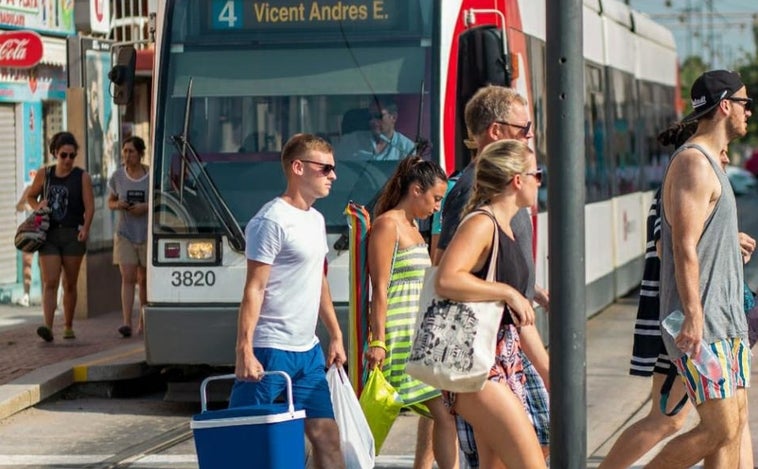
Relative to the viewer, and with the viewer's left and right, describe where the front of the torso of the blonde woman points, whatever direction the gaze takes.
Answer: facing to the right of the viewer

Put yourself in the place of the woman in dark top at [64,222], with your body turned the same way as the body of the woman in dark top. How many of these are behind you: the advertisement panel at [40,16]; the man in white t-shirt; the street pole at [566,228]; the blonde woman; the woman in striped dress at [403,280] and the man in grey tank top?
1

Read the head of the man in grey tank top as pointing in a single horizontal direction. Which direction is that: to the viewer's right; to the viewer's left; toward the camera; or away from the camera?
to the viewer's right

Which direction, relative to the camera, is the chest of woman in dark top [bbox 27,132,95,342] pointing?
toward the camera

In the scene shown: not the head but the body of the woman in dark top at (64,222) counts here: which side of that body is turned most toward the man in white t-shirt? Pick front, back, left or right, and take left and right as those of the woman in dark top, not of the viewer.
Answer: front

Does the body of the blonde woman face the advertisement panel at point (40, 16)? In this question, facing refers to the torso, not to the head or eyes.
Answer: no

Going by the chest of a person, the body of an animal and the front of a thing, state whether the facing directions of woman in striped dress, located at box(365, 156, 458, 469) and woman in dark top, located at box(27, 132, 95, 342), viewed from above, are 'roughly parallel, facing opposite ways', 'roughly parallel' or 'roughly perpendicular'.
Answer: roughly perpendicular

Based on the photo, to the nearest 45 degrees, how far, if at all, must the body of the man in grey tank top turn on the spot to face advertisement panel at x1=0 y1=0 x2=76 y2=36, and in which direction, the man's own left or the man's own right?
approximately 135° to the man's own left

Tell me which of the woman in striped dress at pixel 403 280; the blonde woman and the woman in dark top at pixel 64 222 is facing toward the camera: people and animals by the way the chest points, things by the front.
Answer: the woman in dark top

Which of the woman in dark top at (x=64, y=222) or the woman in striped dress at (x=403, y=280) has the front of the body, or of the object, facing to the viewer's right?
the woman in striped dress

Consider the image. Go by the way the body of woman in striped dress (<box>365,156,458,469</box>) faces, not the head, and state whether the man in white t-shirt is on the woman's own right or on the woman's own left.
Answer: on the woman's own right

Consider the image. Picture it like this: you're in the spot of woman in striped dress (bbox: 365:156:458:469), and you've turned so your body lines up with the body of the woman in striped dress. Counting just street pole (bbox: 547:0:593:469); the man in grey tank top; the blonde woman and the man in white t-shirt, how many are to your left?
0

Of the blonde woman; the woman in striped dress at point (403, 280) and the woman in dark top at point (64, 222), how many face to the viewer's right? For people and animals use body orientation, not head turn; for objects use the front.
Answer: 2

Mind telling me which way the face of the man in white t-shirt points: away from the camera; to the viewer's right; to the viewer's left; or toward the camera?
to the viewer's right

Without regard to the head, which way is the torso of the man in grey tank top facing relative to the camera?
to the viewer's right

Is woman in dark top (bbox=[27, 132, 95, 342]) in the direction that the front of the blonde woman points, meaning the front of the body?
no

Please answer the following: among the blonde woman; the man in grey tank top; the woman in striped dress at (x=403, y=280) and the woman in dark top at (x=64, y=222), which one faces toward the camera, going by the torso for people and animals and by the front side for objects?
the woman in dark top

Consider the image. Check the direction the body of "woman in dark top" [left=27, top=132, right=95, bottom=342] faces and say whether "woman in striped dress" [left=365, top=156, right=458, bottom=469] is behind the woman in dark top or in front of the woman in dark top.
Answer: in front
